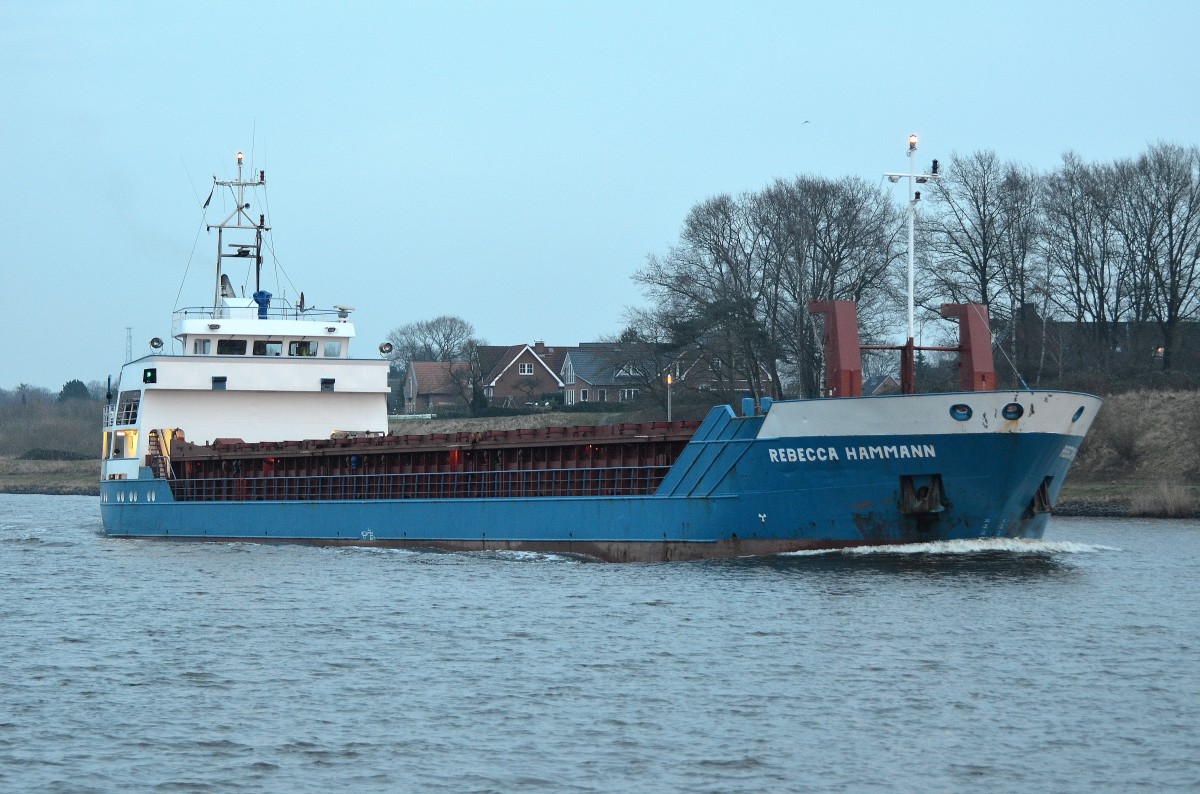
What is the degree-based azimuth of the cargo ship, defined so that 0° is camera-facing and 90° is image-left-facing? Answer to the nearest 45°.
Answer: approximately 315°
